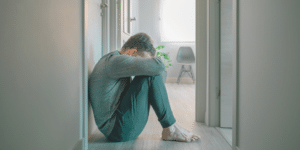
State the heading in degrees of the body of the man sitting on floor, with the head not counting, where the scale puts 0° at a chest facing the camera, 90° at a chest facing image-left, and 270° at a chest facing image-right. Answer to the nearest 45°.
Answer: approximately 270°
